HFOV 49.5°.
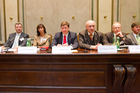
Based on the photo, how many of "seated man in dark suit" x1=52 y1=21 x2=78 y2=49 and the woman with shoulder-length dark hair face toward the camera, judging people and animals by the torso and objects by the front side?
2

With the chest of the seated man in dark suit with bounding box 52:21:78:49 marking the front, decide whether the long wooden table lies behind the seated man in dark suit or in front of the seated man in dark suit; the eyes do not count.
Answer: in front

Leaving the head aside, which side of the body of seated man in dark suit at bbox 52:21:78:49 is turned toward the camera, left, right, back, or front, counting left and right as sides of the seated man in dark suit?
front

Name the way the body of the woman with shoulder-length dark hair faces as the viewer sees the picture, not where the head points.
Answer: toward the camera

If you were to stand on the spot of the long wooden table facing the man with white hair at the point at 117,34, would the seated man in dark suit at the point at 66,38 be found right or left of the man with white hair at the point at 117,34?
left

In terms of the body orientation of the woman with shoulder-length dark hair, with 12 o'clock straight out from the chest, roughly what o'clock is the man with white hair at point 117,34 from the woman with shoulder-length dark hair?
The man with white hair is roughly at 10 o'clock from the woman with shoulder-length dark hair.

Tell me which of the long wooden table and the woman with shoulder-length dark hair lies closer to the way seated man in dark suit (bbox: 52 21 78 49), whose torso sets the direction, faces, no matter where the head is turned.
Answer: the long wooden table

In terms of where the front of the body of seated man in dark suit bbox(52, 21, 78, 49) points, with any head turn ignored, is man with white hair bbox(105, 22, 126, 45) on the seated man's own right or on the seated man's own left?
on the seated man's own left

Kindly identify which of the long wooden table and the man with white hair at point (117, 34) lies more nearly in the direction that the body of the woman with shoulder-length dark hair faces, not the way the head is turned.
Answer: the long wooden table

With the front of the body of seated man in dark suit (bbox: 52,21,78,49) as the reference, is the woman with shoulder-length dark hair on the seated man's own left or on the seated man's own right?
on the seated man's own right

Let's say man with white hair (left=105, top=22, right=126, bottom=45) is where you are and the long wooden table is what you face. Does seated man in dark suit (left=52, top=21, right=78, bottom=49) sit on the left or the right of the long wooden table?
right
